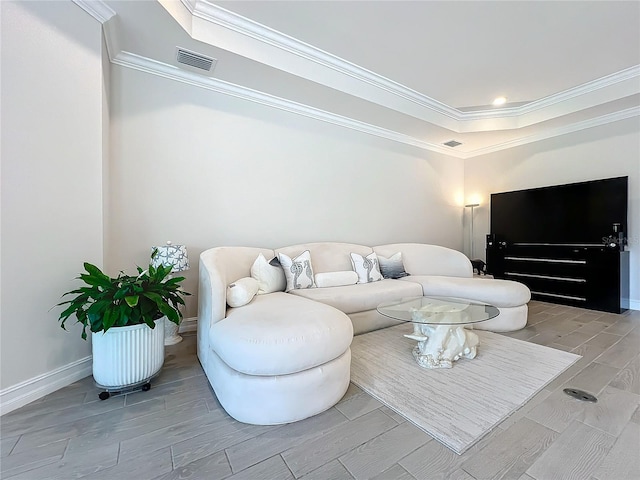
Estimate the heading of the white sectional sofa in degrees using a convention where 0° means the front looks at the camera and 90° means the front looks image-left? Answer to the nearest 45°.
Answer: approximately 315°

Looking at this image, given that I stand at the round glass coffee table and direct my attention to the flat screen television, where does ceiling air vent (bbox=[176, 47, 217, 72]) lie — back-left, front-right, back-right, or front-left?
back-left

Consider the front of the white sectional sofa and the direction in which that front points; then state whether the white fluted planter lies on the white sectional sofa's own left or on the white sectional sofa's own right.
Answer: on the white sectional sofa's own right

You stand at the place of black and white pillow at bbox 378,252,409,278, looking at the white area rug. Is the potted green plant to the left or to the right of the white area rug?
right

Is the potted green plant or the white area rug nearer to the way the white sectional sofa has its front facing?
the white area rug

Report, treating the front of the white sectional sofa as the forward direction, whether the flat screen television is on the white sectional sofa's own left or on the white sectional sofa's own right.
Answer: on the white sectional sofa's own left
